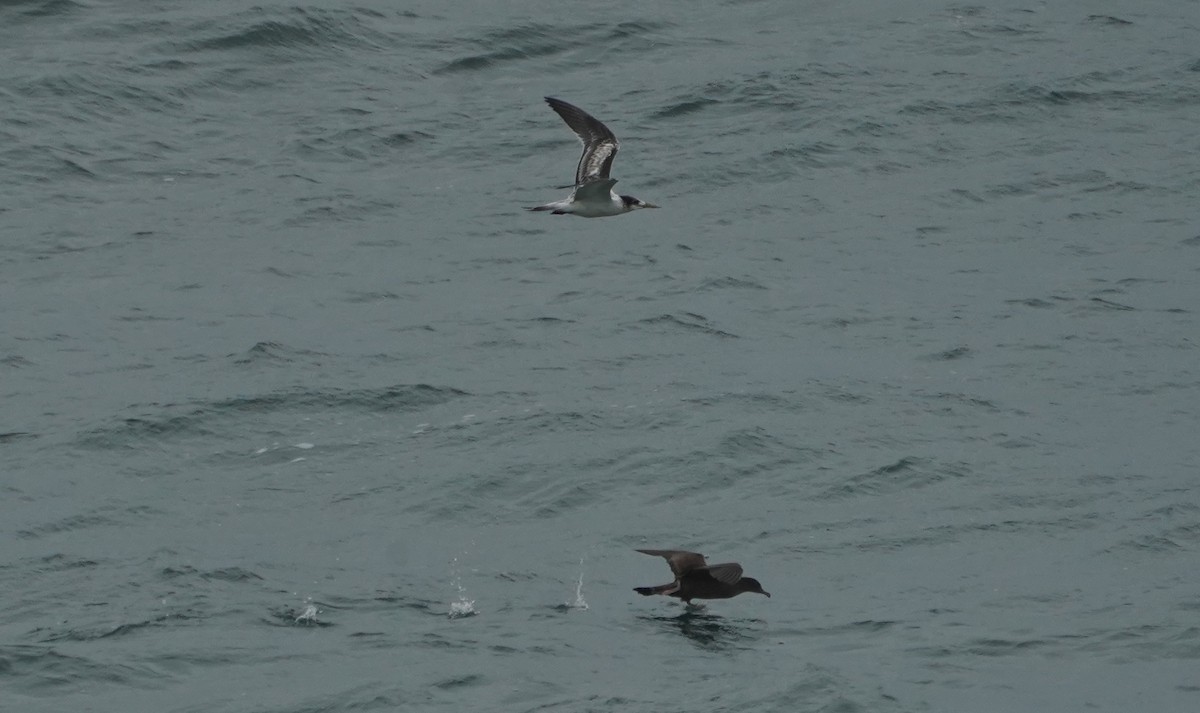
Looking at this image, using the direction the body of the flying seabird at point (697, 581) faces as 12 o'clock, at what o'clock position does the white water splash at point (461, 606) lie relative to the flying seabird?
The white water splash is roughly at 6 o'clock from the flying seabird.

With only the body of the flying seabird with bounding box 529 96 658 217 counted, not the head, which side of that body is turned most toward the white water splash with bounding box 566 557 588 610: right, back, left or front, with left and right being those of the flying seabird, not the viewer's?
right

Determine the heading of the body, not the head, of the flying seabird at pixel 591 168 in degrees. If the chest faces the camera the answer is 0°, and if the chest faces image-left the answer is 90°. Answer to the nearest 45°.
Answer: approximately 270°

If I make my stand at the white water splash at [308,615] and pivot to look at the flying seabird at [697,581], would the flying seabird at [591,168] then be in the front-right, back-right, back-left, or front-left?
front-left

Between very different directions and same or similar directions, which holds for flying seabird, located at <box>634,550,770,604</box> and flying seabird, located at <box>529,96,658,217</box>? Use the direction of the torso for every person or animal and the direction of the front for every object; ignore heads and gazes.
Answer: same or similar directions

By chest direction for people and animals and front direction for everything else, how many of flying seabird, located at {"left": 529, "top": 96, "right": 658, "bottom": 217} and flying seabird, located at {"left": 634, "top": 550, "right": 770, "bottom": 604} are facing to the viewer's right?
2

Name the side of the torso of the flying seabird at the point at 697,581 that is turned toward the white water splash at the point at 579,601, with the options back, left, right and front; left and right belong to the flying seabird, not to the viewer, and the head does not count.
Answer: back

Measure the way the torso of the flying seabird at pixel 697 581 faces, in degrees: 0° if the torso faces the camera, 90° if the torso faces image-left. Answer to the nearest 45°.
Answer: approximately 270°

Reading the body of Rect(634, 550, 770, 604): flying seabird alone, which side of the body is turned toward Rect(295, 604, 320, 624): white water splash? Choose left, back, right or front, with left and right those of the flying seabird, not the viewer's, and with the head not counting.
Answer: back

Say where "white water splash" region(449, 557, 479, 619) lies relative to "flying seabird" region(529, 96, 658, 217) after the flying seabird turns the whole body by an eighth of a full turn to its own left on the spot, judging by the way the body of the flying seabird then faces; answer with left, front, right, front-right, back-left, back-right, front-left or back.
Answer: back-right

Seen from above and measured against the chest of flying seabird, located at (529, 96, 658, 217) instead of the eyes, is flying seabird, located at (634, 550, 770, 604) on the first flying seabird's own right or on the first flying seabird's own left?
on the first flying seabird's own right
